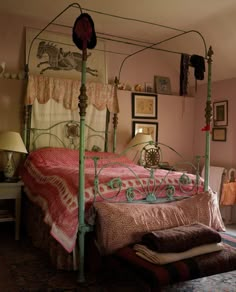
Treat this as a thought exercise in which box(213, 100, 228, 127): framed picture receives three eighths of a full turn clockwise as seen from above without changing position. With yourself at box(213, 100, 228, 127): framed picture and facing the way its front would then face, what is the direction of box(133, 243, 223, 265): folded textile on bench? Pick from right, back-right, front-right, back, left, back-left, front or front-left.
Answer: back

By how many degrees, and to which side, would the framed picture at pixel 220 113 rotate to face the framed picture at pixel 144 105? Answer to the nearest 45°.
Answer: approximately 45° to its right

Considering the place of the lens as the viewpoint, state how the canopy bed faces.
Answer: facing the viewer and to the right of the viewer

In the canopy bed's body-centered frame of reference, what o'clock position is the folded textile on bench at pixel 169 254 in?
The folded textile on bench is roughly at 12 o'clock from the canopy bed.

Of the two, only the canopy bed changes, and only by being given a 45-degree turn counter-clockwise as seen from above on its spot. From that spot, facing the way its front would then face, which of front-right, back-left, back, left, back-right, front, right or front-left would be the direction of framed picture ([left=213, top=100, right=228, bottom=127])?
front-left

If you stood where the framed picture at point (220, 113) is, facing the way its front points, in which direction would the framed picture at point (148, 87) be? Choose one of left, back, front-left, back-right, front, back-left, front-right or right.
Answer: front-right

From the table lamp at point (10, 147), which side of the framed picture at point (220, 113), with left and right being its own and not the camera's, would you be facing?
front

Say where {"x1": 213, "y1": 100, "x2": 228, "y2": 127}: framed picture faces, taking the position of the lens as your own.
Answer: facing the viewer and to the left of the viewer

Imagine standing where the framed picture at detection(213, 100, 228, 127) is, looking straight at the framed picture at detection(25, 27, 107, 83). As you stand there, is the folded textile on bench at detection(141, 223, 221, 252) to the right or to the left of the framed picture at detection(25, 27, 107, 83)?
left

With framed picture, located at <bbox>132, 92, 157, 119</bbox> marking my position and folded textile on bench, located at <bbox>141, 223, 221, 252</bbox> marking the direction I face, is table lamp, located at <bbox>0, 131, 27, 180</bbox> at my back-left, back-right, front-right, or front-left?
front-right

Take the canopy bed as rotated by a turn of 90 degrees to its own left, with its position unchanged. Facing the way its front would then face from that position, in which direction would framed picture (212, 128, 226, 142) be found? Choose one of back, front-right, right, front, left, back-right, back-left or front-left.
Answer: front

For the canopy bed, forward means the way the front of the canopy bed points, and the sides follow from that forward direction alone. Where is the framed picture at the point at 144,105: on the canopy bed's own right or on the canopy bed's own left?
on the canopy bed's own left
